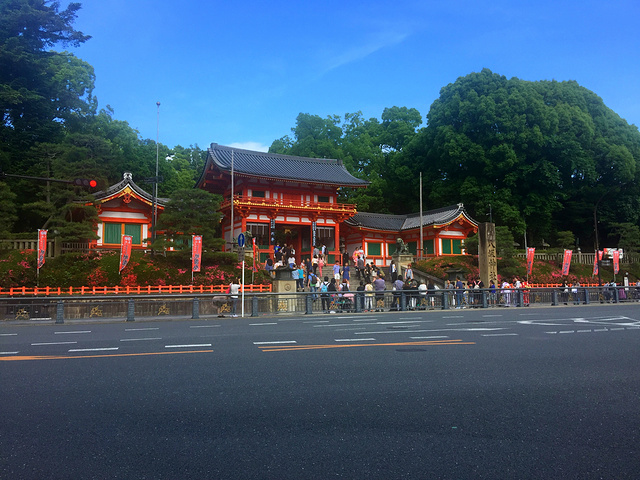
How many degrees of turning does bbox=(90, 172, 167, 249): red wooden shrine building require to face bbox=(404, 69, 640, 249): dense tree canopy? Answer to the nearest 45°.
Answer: approximately 90° to its left

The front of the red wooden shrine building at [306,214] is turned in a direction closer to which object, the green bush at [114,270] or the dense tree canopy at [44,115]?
the green bush

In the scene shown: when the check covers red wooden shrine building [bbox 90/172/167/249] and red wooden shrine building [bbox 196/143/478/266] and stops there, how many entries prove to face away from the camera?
0

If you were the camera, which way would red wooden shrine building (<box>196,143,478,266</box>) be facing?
facing the viewer and to the right of the viewer

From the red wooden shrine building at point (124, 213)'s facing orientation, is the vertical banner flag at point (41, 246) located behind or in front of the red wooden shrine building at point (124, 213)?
in front

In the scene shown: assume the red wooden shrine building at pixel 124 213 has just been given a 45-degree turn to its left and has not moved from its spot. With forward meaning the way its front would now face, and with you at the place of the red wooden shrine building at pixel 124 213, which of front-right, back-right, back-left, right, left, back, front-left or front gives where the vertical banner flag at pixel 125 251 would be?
front-right

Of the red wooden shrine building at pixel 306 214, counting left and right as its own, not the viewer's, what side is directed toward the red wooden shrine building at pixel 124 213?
right

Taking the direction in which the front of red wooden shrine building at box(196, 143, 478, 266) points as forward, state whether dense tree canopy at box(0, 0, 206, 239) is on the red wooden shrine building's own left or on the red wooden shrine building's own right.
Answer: on the red wooden shrine building's own right

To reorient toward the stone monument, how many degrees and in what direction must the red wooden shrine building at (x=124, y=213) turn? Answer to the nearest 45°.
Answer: approximately 45° to its left

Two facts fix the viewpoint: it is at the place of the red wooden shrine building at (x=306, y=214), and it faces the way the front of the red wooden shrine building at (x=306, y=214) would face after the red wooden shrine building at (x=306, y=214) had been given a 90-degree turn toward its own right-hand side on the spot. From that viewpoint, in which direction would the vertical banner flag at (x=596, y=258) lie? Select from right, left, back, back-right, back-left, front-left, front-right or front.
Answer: back-left

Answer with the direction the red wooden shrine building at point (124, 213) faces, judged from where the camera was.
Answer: facing the viewer
